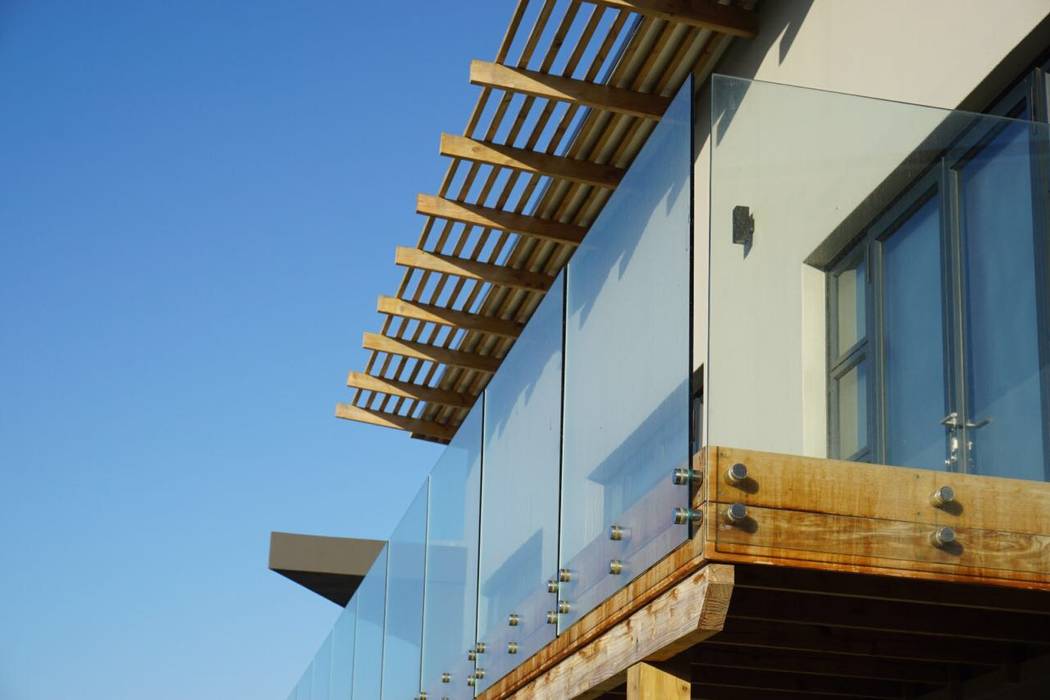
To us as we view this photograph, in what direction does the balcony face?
facing the viewer and to the left of the viewer
